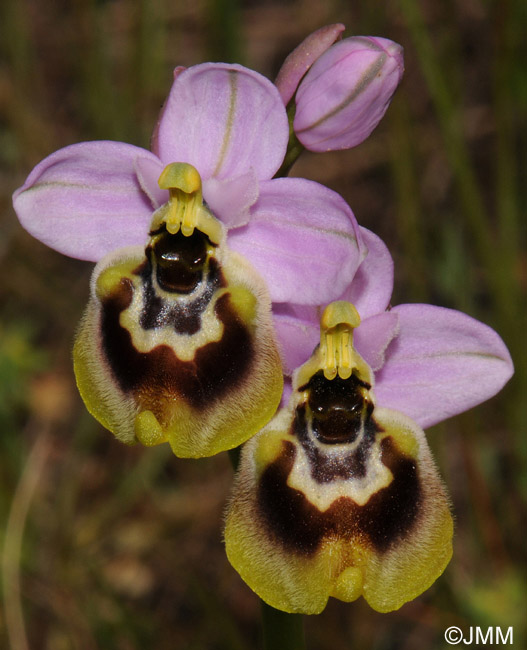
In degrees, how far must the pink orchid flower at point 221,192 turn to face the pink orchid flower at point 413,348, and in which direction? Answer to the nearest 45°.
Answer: approximately 90° to its left

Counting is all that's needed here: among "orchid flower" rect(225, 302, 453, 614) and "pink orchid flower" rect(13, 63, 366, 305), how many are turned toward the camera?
2

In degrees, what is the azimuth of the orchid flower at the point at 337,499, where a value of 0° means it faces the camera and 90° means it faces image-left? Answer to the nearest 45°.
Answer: approximately 0°

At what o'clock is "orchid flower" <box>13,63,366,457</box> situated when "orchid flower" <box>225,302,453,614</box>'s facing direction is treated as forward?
"orchid flower" <box>13,63,366,457</box> is roughly at 4 o'clock from "orchid flower" <box>225,302,453,614</box>.

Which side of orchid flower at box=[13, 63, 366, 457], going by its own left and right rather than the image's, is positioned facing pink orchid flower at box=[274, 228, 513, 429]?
left

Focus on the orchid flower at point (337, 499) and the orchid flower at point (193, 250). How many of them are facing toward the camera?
2
